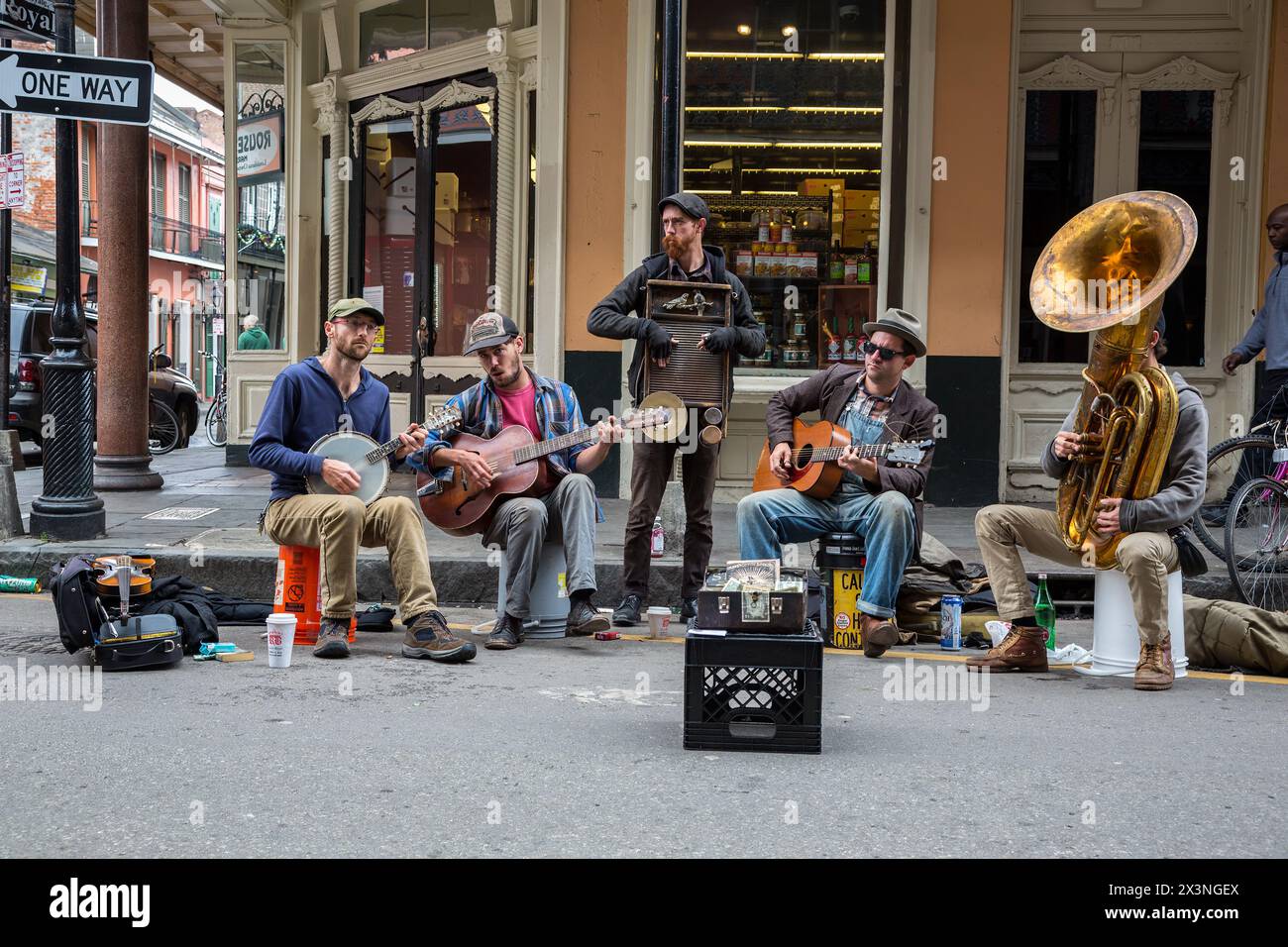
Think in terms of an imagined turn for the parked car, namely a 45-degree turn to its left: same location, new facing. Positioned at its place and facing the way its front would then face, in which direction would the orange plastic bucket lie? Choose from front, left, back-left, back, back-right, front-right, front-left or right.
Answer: back

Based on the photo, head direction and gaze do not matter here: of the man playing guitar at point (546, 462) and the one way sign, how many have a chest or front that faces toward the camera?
2

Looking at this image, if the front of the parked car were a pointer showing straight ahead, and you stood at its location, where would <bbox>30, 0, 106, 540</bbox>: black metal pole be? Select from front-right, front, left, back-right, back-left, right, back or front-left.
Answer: back-right

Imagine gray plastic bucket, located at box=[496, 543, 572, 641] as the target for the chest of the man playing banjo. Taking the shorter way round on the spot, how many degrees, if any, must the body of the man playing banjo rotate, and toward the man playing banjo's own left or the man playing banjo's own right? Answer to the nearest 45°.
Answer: approximately 45° to the man playing banjo's own left

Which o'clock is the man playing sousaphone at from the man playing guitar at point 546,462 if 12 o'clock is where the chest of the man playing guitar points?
The man playing sousaphone is roughly at 10 o'clock from the man playing guitar.

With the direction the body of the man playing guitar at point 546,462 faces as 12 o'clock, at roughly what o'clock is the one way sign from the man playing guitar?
The one way sign is roughly at 4 o'clock from the man playing guitar.

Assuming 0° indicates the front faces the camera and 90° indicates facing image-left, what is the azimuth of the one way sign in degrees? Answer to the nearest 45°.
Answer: approximately 0°

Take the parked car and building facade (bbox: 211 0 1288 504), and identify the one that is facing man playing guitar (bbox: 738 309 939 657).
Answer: the building facade

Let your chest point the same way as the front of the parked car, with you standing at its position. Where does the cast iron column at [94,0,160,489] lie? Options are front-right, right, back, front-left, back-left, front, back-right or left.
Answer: back-right

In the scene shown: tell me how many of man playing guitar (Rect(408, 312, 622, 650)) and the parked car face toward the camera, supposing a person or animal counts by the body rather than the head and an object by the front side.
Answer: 1
